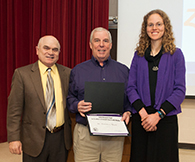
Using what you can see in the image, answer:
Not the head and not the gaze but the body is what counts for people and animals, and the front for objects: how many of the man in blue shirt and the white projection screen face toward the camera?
2

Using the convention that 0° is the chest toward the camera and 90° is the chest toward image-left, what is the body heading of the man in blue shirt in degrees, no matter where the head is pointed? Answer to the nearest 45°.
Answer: approximately 0°

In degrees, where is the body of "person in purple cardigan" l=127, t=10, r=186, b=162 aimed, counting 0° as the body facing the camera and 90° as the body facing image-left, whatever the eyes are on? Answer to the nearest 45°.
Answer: approximately 0°

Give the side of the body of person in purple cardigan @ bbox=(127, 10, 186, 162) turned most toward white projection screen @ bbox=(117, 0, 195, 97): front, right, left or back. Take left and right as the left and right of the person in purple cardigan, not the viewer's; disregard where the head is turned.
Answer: back
